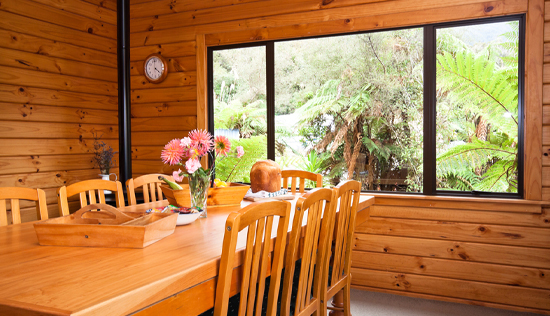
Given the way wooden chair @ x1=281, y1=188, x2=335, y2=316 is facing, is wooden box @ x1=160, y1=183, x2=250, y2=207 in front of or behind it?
in front

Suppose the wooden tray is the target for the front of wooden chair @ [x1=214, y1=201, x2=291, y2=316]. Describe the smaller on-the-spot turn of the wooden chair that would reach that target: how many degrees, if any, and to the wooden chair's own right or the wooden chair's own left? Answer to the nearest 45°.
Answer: approximately 45° to the wooden chair's own left

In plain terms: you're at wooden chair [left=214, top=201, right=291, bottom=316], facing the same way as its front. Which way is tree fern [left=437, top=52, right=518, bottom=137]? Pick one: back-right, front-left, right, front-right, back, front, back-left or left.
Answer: right

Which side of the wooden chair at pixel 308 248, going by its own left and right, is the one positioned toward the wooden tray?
left

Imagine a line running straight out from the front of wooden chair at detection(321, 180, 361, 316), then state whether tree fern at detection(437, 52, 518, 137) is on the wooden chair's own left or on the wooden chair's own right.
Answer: on the wooden chair's own right

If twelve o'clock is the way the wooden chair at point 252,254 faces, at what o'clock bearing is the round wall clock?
The round wall clock is roughly at 1 o'clock from the wooden chair.

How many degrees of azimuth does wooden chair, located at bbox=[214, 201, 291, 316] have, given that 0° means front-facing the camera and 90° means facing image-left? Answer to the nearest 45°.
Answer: approximately 135°

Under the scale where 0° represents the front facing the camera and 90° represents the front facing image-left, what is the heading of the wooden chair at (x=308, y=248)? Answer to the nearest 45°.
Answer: approximately 135°

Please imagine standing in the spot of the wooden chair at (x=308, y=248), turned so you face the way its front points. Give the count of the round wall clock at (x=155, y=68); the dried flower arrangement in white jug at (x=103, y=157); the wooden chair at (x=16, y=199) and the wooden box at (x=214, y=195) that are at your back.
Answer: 0

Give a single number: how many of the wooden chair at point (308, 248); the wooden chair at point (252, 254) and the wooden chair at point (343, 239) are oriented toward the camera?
0

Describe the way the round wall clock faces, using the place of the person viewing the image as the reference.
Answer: facing the viewer and to the left of the viewer

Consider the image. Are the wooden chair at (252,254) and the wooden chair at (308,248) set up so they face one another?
no

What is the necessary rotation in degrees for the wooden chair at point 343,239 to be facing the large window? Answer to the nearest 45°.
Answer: approximately 45° to its right

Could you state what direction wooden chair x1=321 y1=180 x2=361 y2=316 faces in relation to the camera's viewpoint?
facing away from the viewer and to the left of the viewer

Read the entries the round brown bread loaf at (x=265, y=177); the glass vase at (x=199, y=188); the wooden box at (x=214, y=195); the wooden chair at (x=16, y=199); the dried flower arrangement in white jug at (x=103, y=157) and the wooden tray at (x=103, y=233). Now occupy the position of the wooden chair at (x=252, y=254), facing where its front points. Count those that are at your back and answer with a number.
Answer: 0

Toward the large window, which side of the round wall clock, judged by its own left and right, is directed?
left

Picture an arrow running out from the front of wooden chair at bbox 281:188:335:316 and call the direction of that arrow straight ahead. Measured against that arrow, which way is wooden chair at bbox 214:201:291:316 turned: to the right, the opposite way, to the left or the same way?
the same way

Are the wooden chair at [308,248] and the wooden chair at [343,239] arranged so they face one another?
no
